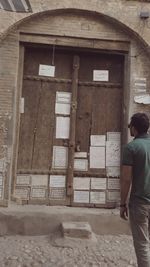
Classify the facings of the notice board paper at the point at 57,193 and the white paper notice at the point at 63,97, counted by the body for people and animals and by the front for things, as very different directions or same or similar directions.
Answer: same or similar directions

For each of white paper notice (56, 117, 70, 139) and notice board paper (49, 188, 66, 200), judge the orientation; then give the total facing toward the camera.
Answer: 2

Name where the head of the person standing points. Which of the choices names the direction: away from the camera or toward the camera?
away from the camera

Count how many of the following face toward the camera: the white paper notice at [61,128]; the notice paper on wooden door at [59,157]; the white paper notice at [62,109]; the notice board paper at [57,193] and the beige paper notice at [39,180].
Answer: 5

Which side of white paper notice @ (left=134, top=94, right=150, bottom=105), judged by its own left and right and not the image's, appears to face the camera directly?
front

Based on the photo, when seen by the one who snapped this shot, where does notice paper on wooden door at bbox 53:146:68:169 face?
facing the viewer

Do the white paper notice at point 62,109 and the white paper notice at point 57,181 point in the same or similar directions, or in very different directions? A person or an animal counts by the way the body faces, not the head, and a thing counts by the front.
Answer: same or similar directions

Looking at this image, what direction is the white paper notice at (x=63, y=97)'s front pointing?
toward the camera

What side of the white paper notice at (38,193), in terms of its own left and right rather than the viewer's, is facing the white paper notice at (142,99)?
left

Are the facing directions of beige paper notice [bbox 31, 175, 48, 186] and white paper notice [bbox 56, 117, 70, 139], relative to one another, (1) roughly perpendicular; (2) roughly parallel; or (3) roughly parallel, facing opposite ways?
roughly parallel
